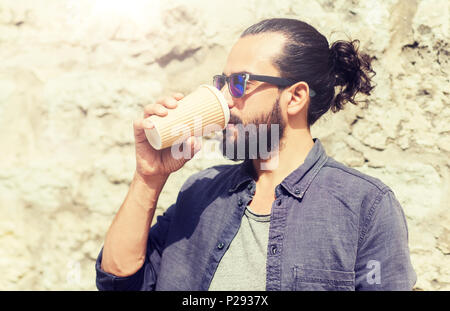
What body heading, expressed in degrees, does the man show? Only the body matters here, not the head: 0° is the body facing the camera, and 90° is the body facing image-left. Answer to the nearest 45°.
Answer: approximately 45°

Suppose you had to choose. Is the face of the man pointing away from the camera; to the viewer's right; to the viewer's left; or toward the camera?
to the viewer's left
